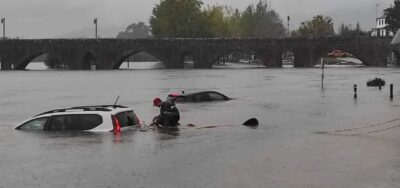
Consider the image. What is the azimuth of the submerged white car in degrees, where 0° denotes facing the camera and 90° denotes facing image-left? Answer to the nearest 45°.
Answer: approximately 135°

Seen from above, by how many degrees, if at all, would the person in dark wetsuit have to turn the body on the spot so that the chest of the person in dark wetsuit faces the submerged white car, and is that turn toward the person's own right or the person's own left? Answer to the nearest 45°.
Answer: approximately 45° to the person's own left

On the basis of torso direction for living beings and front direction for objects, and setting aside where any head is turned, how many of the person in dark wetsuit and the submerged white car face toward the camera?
0

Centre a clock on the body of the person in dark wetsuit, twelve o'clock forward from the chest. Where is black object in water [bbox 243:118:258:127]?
The black object in water is roughly at 5 o'clock from the person in dark wetsuit.

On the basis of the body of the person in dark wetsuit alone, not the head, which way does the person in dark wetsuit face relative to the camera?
to the viewer's left

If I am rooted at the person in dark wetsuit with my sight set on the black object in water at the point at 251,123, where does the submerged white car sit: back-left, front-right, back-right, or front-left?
back-right

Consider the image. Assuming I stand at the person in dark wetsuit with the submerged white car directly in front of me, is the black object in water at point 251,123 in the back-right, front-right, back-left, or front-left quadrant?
back-left

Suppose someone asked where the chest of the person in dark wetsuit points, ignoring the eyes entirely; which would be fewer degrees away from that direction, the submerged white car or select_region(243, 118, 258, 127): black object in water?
the submerged white car
